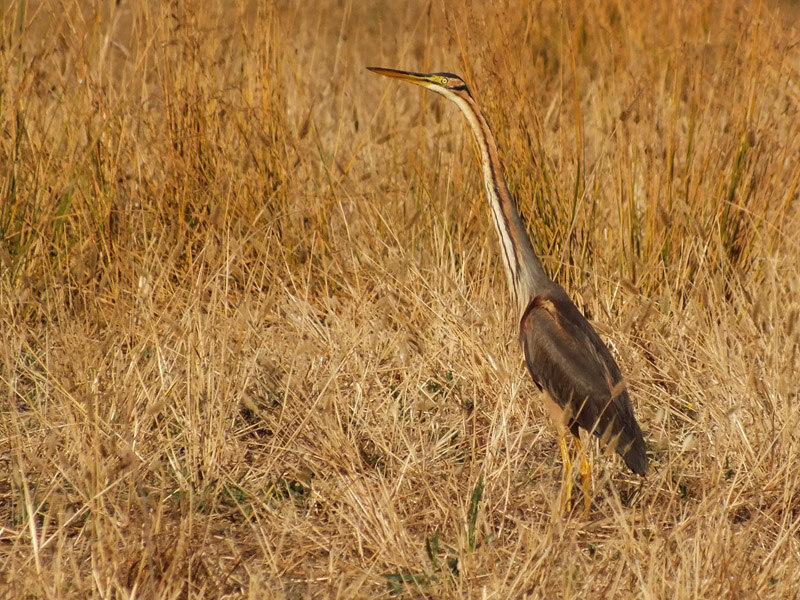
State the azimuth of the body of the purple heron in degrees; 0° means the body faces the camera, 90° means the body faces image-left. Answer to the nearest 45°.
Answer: approximately 90°
